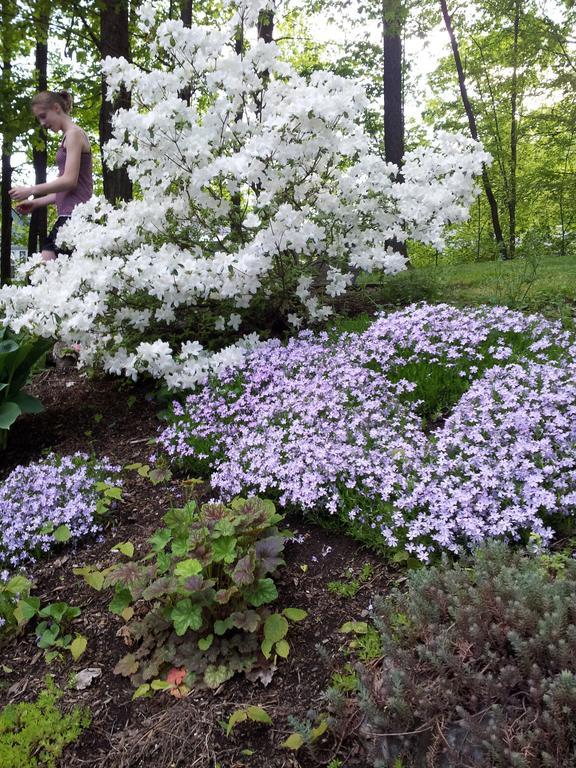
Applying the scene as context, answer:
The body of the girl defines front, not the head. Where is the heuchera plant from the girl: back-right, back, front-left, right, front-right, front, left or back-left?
left

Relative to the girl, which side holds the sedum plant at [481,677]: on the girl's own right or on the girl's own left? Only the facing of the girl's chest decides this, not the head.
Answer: on the girl's own left

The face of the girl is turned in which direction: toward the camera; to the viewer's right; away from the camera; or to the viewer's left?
to the viewer's left

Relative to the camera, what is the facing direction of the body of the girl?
to the viewer's left

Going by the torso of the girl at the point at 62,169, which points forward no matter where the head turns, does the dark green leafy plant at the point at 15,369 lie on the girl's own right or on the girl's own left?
on the girl's own left

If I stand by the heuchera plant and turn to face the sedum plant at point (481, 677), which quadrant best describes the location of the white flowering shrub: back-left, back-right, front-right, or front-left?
back-left

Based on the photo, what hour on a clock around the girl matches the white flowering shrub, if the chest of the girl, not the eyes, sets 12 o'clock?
The white flowering shrub is roughly at 8 o'clock from the girl.

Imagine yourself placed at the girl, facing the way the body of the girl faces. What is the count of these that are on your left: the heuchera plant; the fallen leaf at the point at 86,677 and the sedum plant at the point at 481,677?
3

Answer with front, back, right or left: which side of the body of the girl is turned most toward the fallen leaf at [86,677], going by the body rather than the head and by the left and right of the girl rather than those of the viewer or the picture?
left
